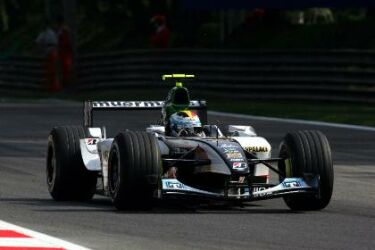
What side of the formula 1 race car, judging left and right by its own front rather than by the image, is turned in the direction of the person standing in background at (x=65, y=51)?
back

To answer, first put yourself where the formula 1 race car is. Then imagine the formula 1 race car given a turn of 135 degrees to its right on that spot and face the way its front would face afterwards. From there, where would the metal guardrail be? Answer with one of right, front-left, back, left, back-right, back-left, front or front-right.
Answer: front-right

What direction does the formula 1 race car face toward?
toward the camera

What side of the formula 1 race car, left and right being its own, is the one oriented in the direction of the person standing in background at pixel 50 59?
back
